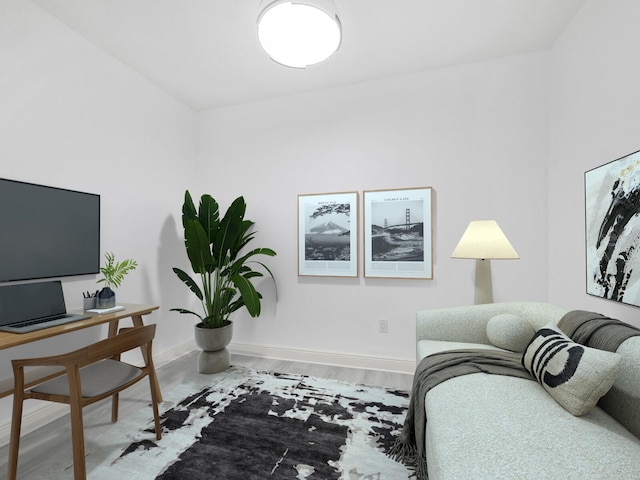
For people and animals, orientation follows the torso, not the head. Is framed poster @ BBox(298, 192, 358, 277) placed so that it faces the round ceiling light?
yes

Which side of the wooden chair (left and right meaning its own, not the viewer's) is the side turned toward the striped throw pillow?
back

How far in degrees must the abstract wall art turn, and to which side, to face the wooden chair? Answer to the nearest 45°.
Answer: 0° — it already faces it

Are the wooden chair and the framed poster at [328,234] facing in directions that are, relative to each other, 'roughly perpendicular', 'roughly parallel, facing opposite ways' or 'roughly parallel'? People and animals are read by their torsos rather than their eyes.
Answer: roughly perpendicular

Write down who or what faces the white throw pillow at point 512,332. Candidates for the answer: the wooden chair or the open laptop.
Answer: the open laptop

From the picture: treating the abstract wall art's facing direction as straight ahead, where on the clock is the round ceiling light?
The round ceiling light is roughly at 12 o'clock from the abstract wall art.

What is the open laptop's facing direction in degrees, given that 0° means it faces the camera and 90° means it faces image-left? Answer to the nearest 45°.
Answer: approximately 315°

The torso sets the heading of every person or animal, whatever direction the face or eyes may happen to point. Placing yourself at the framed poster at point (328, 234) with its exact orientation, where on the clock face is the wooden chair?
The wooden chair is roughly at 1 o'clock from the framed poster.

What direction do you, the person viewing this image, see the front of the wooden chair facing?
facing away from the viewer and to the left of the viewer

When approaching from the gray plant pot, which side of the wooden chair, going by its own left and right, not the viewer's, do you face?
right

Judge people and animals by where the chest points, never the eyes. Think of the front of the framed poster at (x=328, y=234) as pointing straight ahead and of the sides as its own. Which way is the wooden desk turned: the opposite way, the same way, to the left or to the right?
to the left

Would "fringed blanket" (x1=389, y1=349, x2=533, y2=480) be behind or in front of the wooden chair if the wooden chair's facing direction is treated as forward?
behind
